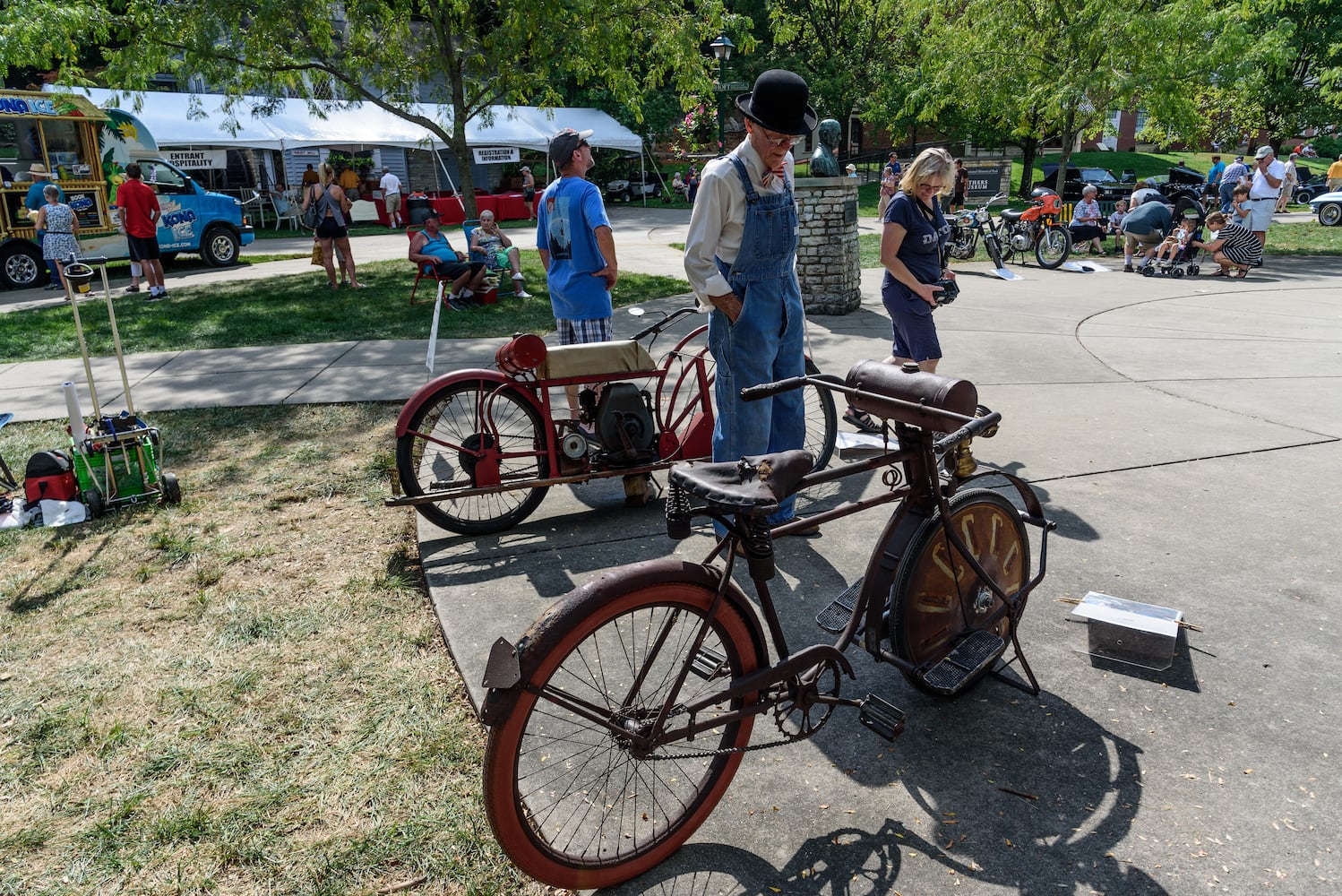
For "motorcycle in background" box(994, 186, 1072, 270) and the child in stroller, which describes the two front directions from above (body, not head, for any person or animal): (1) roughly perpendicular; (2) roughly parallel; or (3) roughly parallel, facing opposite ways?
roughly perpendicular

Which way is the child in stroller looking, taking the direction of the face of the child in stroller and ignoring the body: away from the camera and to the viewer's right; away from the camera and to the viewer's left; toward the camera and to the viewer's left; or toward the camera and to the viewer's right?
toward the camera and to the viewer's left

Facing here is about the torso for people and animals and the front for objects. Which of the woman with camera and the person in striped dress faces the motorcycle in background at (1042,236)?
the person in striped dress

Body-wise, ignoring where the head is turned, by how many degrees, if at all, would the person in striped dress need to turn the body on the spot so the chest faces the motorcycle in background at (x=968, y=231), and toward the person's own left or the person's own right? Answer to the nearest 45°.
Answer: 0° — they already face it

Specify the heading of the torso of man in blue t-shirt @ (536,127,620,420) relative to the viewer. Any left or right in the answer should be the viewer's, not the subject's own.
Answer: facing away from the viewer and to the right of the viewer

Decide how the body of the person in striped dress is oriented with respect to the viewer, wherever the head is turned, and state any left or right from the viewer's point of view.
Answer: facing to the left of the viewer

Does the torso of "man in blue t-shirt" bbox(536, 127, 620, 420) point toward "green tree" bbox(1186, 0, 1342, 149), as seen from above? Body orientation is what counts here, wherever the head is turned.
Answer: yes

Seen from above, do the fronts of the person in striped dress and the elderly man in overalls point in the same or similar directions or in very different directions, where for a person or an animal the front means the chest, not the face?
very different directions

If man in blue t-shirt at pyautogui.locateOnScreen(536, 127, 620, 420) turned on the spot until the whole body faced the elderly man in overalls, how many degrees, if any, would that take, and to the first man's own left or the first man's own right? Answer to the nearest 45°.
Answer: approximately 90° to the first man's own right

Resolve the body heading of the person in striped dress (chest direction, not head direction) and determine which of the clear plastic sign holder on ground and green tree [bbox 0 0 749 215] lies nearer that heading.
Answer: the green tree

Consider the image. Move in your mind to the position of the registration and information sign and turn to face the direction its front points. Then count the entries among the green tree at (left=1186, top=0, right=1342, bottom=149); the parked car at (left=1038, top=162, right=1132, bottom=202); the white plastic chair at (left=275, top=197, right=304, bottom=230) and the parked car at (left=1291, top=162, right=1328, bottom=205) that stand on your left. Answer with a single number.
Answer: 3

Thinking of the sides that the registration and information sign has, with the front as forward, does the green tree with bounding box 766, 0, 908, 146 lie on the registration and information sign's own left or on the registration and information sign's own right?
on the registration and information sign's own left

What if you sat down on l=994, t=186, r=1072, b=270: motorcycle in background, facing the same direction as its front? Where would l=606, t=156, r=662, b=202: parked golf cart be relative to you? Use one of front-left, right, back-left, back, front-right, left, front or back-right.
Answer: back
